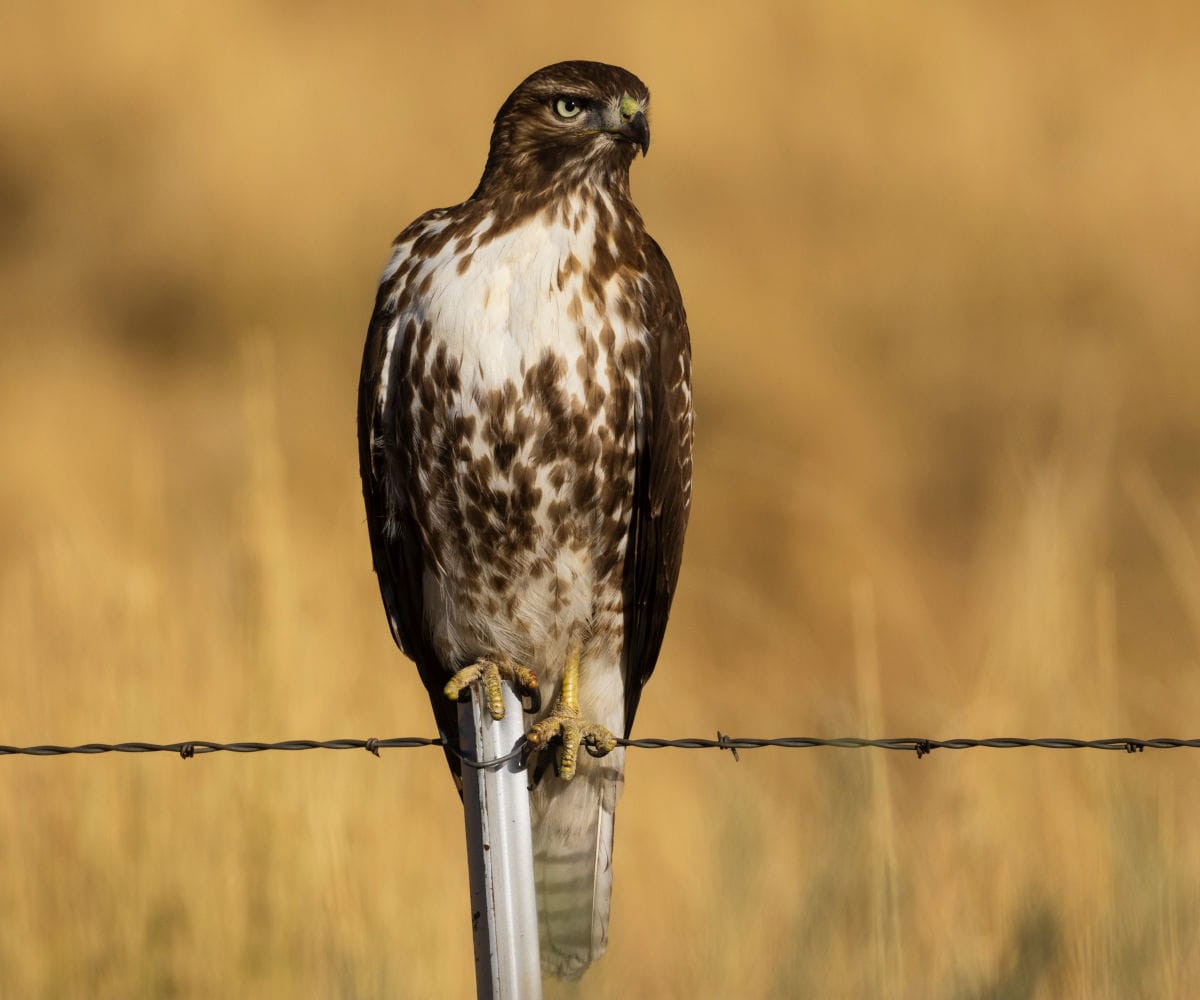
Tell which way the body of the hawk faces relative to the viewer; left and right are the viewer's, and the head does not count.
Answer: facing the viewer
